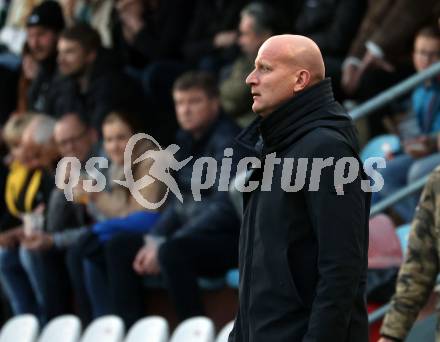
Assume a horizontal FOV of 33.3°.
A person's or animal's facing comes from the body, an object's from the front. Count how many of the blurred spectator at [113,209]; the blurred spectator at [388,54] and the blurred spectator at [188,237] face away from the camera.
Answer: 0

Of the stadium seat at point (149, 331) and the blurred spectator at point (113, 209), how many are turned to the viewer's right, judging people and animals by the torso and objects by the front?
0

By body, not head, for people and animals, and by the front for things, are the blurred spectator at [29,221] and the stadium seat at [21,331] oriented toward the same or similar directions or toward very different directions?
same or similar directions

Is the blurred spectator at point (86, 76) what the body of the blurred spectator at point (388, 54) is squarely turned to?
no

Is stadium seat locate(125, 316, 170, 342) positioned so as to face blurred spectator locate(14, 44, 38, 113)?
no

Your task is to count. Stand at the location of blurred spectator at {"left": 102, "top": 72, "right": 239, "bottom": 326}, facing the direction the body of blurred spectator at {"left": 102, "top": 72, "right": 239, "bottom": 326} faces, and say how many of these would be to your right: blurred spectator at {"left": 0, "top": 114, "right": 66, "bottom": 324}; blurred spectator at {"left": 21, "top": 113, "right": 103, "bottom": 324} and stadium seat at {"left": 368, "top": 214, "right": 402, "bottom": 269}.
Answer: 2

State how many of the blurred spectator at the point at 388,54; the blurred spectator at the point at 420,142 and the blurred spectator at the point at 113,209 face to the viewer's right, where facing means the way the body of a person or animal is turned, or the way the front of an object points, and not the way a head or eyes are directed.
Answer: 0

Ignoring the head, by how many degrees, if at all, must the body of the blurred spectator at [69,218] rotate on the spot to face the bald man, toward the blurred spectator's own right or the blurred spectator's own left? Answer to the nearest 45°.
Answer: approximately 45° to the blurred spectator's own left

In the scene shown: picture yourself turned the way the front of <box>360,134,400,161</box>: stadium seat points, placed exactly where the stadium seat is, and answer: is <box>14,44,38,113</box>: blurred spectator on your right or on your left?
on your right

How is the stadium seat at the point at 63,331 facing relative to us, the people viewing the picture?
facing the viewer and to the left of the viewer

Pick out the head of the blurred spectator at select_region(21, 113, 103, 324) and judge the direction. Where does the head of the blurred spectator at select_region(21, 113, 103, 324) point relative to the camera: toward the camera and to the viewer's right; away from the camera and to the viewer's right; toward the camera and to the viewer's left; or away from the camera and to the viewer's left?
toward the camera and to the viewer's left

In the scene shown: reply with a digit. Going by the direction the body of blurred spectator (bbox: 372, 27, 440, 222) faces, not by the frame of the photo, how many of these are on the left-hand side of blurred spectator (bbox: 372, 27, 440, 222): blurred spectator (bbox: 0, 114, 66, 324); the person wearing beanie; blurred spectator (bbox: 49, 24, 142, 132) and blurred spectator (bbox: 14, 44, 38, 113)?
0

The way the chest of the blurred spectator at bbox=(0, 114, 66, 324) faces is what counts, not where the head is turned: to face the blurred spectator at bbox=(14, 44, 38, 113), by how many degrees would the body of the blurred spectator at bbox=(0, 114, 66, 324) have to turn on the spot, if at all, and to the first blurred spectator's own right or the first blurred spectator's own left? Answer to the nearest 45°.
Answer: approximately 135° to the first blurred spectator's own right

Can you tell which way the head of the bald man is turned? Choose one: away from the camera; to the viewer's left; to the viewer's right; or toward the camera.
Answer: to the viewer's left

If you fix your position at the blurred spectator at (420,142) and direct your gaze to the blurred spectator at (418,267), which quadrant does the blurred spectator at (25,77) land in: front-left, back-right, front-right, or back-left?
back-right

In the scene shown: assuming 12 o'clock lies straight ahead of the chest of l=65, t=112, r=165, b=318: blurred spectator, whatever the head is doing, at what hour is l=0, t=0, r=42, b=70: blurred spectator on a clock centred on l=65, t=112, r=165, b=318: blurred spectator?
l=0, t=0, r=42, b=70: blurred spectator is roughly at 4 o'clock from l=65, t=112, r=165, b=318: blurred spectator.
